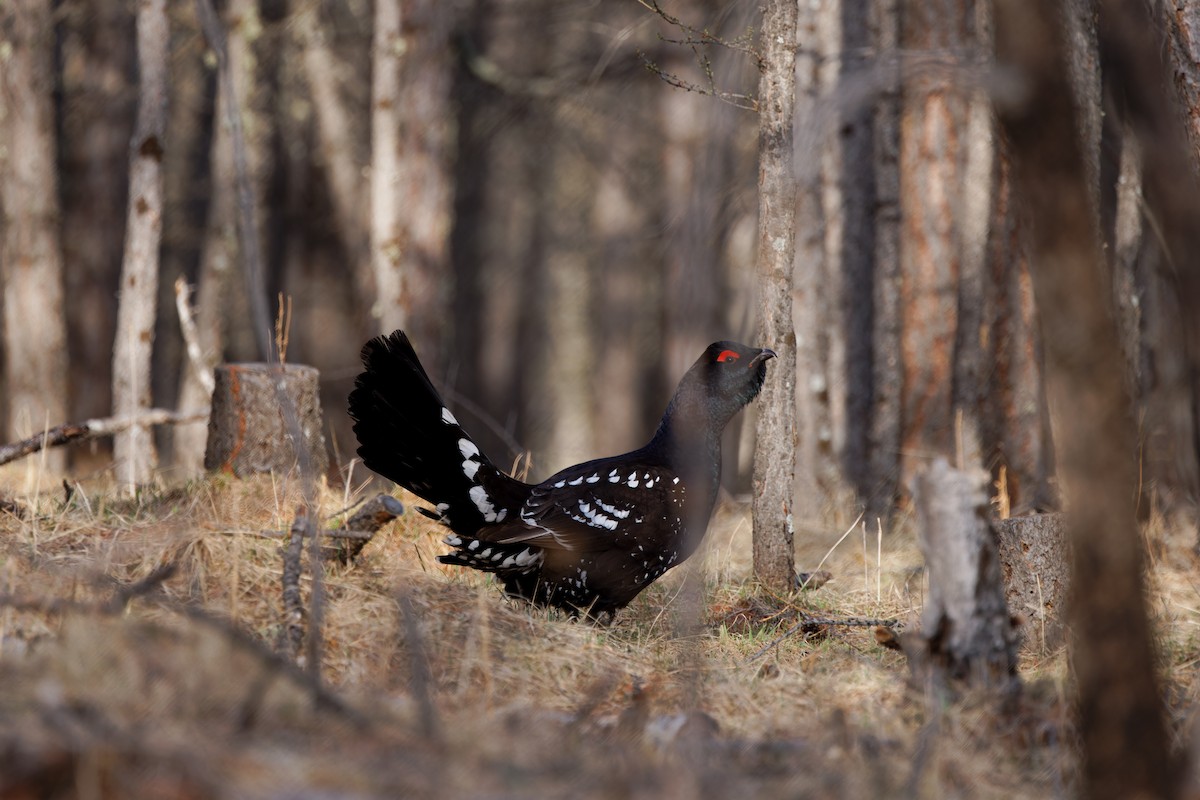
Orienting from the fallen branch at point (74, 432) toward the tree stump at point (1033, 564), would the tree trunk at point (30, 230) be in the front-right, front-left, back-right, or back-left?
back-left

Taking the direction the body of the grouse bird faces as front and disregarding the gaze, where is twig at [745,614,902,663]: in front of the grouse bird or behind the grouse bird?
in front

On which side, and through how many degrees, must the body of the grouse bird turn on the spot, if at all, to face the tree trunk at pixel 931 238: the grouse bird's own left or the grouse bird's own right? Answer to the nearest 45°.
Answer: approximately 45° to the grouse bird's own left

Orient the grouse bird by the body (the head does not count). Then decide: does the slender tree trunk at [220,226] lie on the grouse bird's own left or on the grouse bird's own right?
on the grouse bird's own left

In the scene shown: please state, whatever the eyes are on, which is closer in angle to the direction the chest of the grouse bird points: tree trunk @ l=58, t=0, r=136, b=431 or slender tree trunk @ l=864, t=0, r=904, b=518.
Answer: the slender tree trunk

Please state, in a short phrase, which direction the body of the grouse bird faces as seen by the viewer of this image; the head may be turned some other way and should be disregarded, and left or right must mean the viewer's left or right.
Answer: facing to the right of the viewer

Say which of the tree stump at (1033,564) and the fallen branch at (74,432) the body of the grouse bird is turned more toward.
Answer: the tree stump

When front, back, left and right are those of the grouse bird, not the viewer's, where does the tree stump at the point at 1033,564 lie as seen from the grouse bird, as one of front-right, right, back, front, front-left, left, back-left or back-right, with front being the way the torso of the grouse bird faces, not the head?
front

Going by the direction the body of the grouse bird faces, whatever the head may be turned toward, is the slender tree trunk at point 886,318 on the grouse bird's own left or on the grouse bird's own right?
on the grouse bird's own left

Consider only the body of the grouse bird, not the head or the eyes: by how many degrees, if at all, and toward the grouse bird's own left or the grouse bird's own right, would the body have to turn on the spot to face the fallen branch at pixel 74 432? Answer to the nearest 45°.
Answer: approximately 135° to the grouse bird's own left
